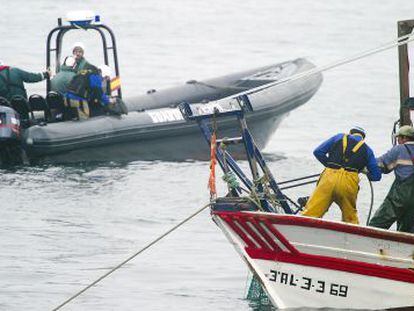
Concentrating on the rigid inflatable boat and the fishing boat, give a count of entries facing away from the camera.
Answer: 0

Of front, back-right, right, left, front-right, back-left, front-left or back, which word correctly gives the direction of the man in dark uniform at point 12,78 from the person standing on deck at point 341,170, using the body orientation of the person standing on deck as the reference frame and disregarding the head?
front-left

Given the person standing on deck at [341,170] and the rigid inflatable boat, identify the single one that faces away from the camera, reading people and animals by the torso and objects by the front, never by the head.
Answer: the person standing on deck

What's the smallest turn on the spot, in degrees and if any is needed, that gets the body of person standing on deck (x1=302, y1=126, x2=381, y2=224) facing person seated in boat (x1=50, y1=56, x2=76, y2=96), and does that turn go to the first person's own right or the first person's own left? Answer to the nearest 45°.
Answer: approximately 45° to the first person's own left

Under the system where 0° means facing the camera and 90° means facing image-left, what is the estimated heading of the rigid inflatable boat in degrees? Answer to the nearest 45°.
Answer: approximately 270°

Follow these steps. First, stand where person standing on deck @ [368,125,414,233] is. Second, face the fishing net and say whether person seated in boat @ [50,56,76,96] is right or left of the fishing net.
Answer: right

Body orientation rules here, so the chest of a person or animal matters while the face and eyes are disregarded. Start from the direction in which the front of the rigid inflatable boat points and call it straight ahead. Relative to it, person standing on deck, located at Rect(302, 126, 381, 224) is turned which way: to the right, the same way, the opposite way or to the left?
to the left

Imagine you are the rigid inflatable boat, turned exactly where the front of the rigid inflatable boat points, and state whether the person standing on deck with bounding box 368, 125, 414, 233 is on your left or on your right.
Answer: on your right

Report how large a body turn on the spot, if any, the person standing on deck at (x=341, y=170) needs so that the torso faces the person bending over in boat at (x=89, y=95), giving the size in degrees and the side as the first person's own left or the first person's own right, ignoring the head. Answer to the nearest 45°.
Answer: approximately 45° to the first person's own left

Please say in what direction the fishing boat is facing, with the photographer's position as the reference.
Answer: facing to the left of the viewer

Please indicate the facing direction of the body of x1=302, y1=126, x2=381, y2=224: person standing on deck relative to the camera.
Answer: away from the camera

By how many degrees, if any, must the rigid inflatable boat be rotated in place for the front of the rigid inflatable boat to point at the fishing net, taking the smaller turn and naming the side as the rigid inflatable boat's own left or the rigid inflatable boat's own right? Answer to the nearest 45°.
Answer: approximately 90° to the rigid inflatable boat's own right

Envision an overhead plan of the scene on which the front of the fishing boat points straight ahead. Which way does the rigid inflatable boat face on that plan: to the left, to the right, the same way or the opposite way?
the opposite way
